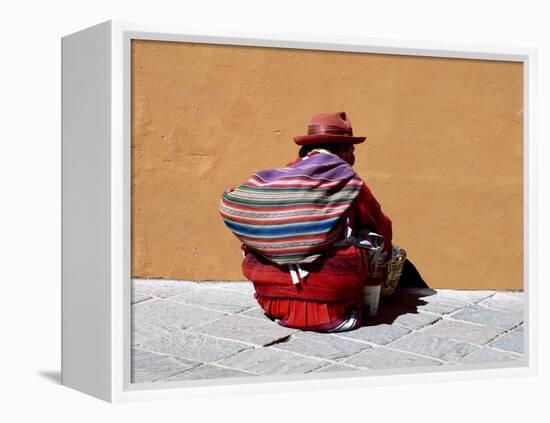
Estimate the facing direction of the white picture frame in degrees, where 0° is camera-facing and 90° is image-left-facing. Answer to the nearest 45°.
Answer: approximately 315°
